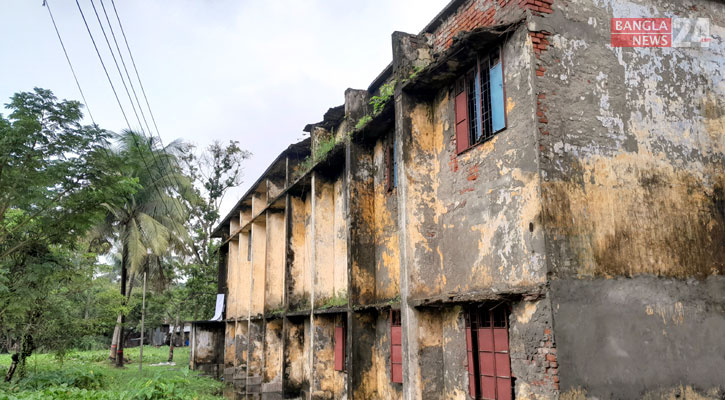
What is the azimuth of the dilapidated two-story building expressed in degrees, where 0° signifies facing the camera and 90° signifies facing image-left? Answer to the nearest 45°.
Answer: approximately 45°

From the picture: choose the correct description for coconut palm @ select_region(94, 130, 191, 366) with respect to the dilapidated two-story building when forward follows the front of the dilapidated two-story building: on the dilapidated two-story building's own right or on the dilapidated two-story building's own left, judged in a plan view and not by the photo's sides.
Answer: on the dilapidated two-story building's own right

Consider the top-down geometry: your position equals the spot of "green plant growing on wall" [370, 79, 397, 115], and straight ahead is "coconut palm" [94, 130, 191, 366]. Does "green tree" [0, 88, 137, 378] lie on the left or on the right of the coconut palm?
left
